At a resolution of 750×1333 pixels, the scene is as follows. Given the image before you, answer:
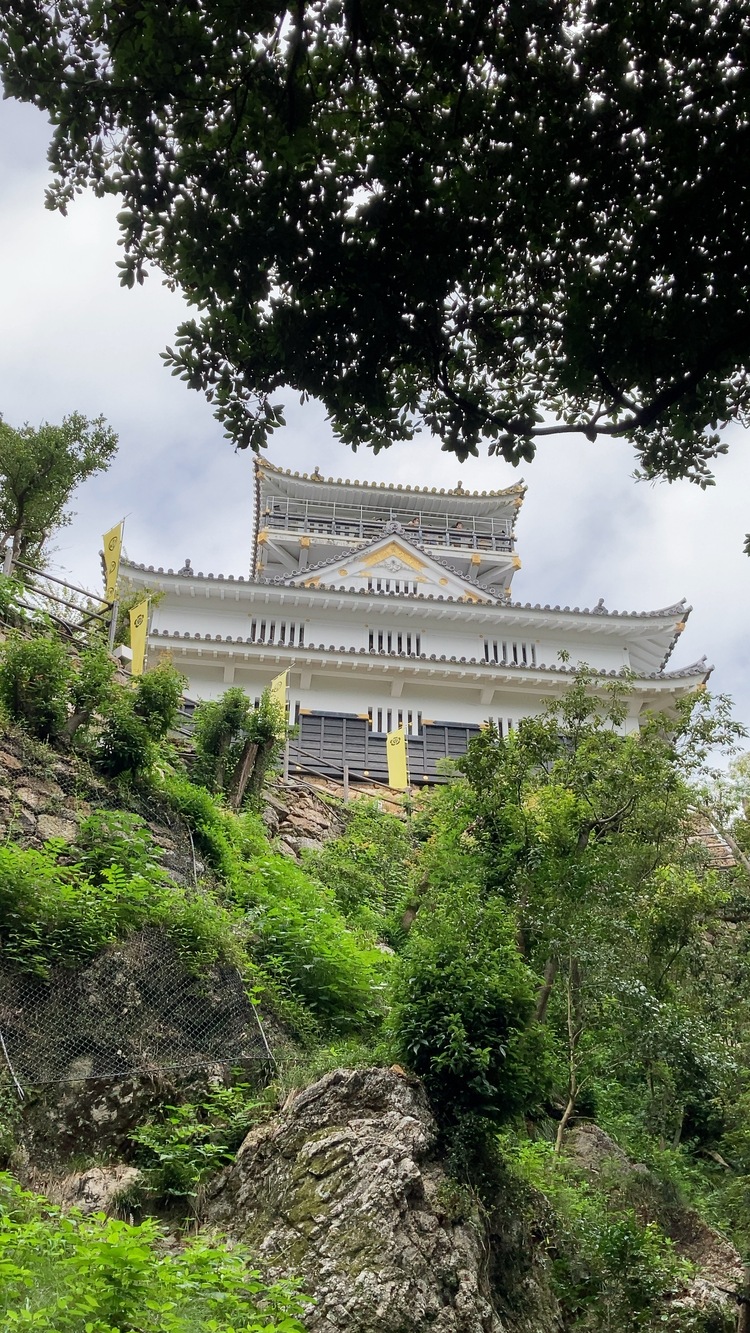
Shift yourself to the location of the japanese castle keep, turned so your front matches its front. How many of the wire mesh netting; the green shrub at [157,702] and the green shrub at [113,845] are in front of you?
3

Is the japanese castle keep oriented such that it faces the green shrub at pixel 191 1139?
yes

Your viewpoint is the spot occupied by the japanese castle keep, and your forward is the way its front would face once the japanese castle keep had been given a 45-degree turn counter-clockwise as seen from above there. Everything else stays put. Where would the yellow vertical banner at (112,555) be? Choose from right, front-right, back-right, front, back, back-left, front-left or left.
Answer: right

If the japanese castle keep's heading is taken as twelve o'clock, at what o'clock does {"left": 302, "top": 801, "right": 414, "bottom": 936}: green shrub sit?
The green shrub is roughly at 12 o'clock from the japanese castle keep.

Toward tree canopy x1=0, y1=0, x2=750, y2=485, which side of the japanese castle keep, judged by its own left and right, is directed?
front

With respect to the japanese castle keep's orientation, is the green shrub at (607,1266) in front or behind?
in front

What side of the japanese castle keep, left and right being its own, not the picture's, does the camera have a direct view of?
front

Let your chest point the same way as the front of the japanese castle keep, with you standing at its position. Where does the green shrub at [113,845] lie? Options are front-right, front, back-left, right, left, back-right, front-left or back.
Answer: front

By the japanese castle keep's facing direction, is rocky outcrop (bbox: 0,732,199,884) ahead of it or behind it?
ahead

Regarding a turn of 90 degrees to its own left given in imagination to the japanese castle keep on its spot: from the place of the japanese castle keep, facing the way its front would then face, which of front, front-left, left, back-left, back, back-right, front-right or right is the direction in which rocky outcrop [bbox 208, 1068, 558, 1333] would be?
right

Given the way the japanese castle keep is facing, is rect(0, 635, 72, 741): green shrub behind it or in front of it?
in front

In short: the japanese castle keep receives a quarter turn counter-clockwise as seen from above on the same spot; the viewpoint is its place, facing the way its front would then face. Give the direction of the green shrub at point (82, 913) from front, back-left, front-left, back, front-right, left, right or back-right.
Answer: right

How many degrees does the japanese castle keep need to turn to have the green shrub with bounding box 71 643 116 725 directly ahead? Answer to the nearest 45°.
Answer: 0° — it already faces it

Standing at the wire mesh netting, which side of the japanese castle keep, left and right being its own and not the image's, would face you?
front

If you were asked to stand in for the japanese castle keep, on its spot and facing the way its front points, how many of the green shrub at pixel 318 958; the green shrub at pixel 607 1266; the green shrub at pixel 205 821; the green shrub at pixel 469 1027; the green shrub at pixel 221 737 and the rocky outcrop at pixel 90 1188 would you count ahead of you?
6
